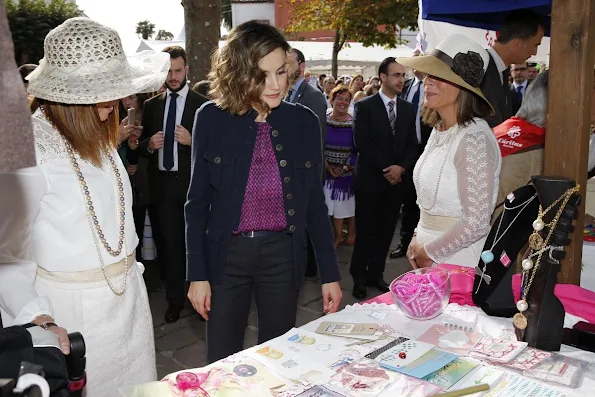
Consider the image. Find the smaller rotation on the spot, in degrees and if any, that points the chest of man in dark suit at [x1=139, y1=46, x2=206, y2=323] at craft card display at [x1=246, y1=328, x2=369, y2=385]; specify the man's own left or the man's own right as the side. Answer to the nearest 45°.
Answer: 0° — they already face it

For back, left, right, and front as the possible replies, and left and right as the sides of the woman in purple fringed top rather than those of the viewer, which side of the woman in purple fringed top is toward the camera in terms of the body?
front

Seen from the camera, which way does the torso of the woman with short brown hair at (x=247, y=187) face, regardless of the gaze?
toward the camera

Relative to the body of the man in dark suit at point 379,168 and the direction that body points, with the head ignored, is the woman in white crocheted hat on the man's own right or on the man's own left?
on the man's own right

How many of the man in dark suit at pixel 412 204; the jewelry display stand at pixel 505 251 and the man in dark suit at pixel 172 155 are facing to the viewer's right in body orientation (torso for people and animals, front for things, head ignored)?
0

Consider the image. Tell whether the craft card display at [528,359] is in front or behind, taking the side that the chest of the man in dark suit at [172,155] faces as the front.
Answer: in front

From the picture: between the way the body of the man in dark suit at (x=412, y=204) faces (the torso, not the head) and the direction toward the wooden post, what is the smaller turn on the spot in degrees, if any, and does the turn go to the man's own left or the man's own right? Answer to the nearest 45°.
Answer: approximately 45° to the man's own left

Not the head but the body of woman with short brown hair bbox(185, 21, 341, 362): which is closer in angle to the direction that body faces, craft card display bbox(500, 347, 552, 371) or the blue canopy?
the craft card display

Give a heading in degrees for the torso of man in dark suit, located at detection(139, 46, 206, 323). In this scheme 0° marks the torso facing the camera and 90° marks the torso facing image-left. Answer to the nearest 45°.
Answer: approximately 0°

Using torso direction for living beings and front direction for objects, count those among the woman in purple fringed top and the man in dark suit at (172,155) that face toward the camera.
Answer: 2

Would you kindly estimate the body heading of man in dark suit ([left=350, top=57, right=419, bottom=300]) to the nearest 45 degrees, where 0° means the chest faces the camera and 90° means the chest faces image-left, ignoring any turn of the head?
approximately 315°

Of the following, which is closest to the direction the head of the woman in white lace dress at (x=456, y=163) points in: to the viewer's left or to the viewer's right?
to the viewer's left

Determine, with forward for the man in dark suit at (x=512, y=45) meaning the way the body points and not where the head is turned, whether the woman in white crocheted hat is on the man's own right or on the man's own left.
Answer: on the man's own right

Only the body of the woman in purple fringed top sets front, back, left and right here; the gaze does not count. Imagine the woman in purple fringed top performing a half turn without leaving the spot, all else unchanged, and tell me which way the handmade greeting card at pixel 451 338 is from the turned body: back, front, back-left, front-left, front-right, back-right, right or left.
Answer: back

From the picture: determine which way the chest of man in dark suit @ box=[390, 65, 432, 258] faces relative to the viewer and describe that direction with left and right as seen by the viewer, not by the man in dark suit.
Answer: facing the viewer and to the left of the viewer
